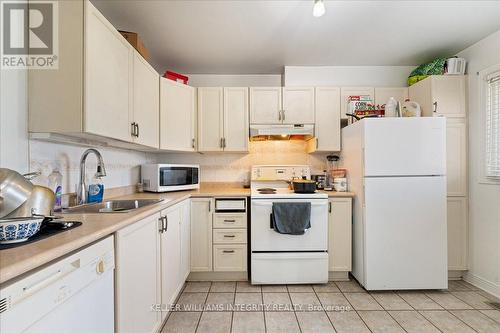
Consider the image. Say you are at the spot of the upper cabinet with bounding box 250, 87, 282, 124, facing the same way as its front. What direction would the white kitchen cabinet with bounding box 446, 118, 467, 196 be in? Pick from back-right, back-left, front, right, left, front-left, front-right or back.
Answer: left

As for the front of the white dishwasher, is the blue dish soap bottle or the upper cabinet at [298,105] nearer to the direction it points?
the upper cabinet

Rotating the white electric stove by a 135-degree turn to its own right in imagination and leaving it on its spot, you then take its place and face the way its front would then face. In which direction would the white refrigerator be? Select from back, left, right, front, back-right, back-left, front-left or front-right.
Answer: back-right

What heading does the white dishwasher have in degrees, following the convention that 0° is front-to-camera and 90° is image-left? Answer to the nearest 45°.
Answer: approximately 315°

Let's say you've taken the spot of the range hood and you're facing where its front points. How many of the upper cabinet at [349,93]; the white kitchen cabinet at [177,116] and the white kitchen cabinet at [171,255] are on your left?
1

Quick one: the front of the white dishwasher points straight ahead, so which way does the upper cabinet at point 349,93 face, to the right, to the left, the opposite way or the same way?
to the right

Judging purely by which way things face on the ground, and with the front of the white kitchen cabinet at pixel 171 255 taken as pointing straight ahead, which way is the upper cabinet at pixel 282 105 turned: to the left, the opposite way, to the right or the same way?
to the right

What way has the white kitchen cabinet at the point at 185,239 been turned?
to the viewer's right

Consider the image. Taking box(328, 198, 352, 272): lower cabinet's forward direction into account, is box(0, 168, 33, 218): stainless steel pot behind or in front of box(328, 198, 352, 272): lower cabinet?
in front

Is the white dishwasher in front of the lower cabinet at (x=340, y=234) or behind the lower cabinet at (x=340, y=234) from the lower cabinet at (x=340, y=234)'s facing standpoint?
in front
